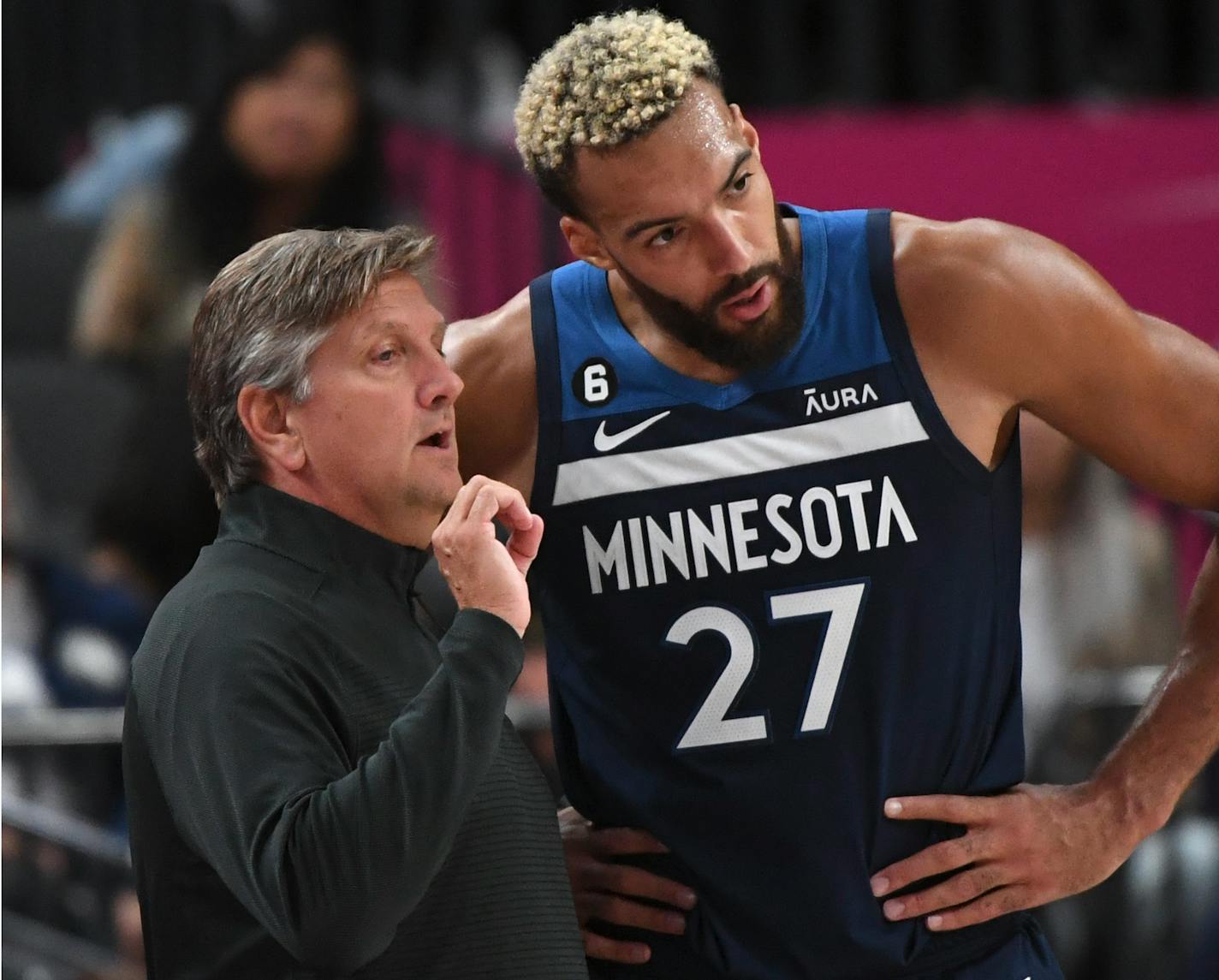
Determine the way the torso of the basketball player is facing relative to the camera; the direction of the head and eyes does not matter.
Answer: toward the camera

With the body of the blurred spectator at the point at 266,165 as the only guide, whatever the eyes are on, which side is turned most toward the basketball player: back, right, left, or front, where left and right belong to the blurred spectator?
front

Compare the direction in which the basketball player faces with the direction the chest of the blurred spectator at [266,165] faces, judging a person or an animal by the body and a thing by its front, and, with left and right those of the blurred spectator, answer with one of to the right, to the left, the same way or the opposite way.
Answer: the same way

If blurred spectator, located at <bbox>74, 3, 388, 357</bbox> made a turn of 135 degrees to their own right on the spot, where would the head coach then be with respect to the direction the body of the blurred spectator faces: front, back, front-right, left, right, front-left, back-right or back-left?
back-left

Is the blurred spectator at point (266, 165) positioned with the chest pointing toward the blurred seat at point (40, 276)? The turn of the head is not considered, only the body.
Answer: no

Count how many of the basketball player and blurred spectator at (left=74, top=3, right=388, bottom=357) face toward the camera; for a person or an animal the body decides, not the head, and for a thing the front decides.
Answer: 2

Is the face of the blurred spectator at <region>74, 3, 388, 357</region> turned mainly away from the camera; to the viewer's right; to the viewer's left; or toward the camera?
toward the camera

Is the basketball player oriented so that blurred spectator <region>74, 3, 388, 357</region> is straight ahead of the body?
no

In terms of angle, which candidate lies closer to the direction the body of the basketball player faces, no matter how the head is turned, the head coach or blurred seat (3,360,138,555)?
the head coach

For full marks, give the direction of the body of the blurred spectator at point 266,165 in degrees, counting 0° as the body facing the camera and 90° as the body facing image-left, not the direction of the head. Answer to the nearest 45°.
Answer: approximately 0°
